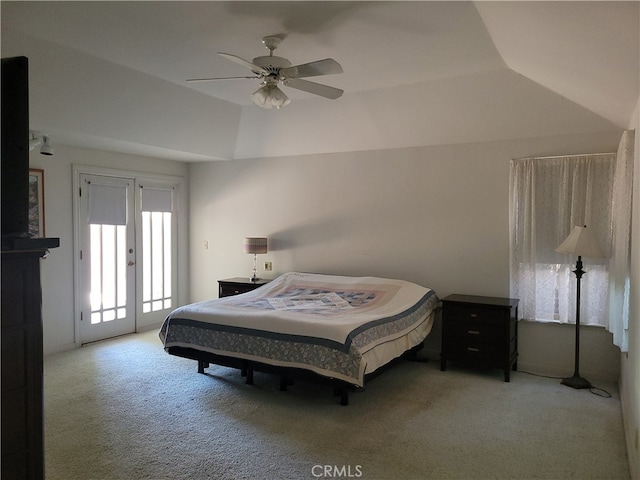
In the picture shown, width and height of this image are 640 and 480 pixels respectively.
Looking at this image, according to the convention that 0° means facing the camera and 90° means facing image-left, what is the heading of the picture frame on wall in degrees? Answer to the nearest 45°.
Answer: approximately 315°

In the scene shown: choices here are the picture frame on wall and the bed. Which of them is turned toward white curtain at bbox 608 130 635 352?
the picture frame on wall

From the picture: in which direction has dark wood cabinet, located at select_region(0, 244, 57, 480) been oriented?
to the viewer's right

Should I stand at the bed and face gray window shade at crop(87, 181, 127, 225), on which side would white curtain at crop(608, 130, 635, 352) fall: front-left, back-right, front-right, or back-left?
back-right

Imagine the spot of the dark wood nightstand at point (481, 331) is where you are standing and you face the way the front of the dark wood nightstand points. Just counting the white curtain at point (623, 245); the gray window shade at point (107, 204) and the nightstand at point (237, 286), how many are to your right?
2

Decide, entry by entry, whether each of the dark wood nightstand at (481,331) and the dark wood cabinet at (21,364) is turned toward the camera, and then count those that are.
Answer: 1

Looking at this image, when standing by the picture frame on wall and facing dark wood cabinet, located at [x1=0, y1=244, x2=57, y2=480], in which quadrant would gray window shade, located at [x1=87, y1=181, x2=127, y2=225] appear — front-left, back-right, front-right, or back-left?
back-left

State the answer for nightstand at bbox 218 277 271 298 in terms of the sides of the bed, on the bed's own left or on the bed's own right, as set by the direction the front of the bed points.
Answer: on the bed's own right

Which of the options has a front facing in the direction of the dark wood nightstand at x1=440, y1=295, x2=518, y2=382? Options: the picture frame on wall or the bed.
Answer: the picture frame on wall

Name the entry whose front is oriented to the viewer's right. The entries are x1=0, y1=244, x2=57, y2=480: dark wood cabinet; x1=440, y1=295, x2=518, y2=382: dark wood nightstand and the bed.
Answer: the dark wood cabinet

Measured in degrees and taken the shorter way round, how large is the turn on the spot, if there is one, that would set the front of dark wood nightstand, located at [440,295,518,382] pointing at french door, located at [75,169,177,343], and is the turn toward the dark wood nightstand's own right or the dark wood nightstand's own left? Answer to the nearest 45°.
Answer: approximately 90° to the dark wood nightstand's own right
